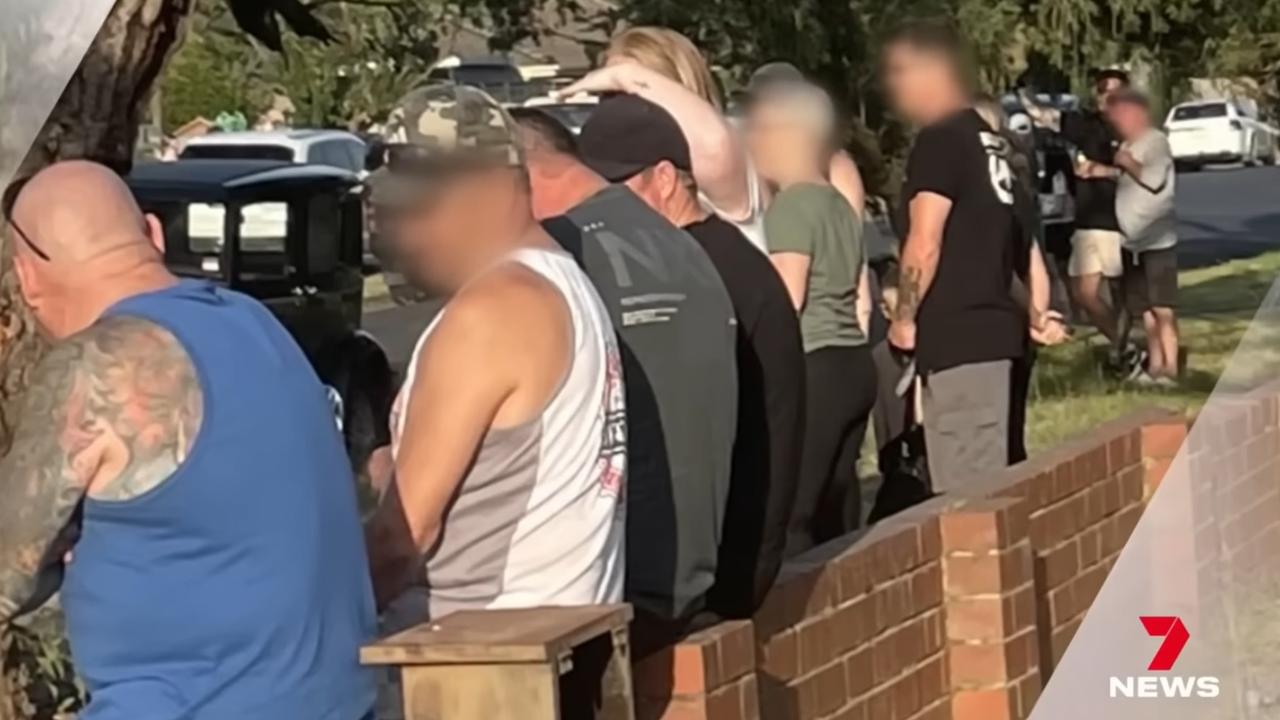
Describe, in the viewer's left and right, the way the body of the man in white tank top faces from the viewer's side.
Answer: facing to the left of the viewer

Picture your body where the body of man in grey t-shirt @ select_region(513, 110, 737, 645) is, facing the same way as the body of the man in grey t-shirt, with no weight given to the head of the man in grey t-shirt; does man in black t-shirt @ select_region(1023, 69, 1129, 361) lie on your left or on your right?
on your right

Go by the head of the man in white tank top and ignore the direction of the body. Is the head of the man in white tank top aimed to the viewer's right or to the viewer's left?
to the viewer's left

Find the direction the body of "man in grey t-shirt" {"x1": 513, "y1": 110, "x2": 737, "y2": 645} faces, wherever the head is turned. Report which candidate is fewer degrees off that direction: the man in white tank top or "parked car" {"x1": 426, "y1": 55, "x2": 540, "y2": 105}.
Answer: the parked car
